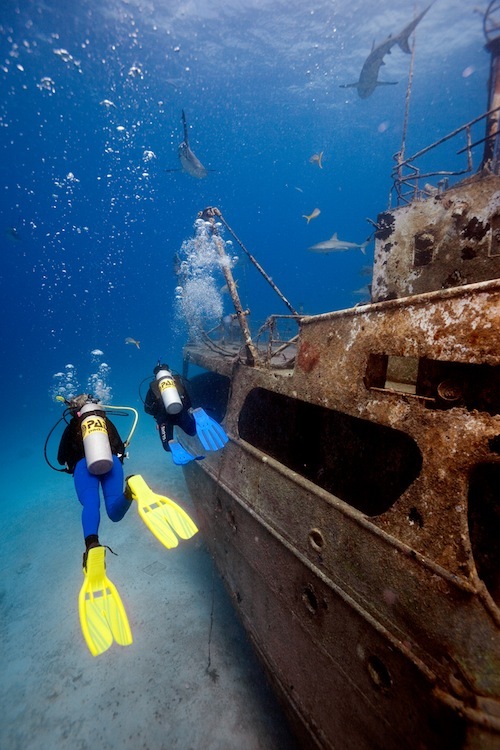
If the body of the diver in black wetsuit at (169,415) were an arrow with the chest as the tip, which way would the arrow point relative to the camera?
away from the camera

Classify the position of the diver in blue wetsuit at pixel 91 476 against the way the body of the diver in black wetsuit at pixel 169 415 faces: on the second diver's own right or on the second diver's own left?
on the second diver's own left

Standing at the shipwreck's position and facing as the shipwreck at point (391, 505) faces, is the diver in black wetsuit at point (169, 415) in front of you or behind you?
in front

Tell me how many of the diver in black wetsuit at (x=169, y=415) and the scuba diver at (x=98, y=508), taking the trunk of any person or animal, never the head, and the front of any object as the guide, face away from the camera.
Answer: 2

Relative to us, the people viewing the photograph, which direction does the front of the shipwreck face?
facing away from the viewer and to the left of the viewer

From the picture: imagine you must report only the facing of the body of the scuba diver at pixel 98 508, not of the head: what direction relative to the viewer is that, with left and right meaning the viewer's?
facing away from the viewer

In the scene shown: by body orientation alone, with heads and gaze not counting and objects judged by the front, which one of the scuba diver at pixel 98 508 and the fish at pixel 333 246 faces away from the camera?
the scuba diver

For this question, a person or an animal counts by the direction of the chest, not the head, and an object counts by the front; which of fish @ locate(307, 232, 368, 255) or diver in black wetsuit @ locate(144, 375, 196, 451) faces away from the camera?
the diver in black wetsuit
